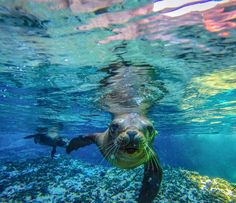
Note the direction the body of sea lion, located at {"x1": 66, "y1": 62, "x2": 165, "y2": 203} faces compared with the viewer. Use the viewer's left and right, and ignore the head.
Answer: facing the viewer

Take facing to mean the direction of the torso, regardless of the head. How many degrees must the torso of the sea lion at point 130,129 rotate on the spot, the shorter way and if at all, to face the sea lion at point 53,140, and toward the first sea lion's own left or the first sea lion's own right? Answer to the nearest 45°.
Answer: approximately 135° to the first sea lion's own right
